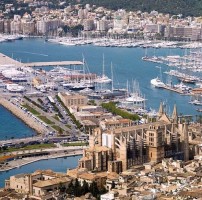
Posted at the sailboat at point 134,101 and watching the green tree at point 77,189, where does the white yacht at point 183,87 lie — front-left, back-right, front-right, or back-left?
back-left
